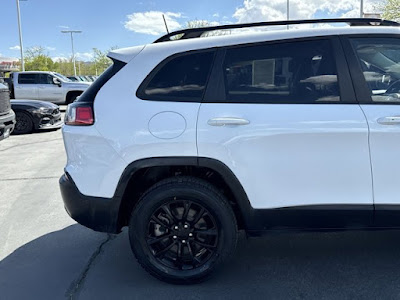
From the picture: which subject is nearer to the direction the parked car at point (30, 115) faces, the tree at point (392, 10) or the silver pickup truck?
the tree

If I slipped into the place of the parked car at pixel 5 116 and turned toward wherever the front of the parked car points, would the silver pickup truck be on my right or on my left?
on my left

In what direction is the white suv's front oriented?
to the viewer's right

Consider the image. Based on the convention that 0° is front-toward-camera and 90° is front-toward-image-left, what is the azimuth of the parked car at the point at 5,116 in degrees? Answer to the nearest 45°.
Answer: approximately 315°

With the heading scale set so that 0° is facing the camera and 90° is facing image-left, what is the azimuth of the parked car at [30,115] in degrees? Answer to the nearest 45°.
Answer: approximately 315°

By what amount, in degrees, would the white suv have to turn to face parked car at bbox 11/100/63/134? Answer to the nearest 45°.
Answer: approximately 135° to its left

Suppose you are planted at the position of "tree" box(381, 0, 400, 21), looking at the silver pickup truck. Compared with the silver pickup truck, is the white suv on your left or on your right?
left

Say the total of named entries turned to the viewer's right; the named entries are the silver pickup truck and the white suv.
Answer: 2

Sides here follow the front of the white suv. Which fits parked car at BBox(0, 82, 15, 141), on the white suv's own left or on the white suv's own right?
on the white suv's own left

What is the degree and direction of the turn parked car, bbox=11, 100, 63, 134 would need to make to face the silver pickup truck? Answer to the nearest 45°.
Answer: approximately 135° to its left

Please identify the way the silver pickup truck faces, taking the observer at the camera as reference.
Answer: facing to the right of the viewer
